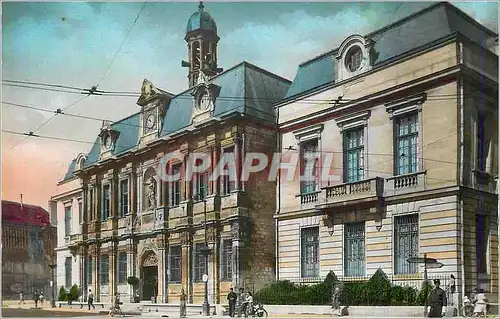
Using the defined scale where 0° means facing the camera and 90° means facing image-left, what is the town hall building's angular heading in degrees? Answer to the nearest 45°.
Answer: approximately 45°

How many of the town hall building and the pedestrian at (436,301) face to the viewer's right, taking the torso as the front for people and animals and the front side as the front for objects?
0

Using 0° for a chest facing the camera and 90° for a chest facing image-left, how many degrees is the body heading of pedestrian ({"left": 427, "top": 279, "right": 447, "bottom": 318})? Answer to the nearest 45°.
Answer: approximately 0°
